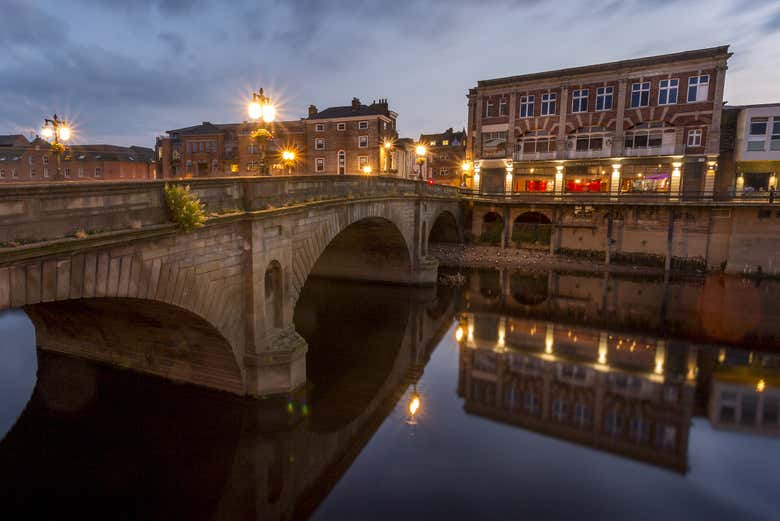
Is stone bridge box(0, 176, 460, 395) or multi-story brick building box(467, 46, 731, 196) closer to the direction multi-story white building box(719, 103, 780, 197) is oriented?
the stone bridge

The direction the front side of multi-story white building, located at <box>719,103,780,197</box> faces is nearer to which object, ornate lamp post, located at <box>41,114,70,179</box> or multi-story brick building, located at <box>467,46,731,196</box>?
the ornate lamp post

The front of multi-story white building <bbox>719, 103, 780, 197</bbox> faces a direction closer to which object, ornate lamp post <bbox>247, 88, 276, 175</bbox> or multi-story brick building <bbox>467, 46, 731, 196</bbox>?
the ornate lamp post

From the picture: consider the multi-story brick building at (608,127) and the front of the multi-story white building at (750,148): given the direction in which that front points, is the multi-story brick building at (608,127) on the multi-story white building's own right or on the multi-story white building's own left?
on the multi-story white building's own right

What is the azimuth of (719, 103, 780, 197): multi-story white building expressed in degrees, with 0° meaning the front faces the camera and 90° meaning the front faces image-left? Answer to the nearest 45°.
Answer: approximately 0°
